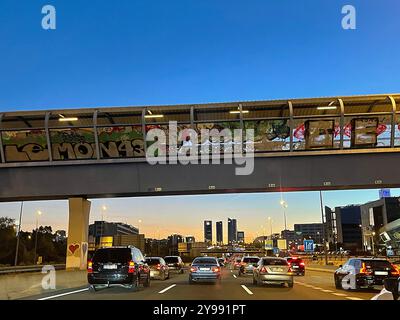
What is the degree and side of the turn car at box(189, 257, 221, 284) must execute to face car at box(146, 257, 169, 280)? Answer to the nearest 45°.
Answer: approximately 45° to its left

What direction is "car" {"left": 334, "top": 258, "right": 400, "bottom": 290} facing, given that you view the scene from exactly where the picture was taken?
facing away from the viewer and to the left of the viewer

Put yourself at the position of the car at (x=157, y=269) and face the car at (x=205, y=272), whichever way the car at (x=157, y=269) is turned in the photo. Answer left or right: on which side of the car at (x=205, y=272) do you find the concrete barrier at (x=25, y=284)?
right

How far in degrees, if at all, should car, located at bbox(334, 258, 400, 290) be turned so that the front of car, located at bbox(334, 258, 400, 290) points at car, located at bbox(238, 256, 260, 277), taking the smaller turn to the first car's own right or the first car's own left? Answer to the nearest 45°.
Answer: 0° — it already faces it

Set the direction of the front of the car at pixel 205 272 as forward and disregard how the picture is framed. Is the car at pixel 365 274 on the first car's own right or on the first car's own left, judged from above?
on the first car's own right

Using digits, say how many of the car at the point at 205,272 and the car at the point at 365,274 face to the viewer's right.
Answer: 0

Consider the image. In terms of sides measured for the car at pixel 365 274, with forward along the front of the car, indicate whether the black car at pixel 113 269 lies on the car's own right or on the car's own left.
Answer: on the car's own left

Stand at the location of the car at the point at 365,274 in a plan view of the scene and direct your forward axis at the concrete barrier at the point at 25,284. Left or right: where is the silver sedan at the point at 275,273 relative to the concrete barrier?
right

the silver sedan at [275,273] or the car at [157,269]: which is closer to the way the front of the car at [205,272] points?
the car

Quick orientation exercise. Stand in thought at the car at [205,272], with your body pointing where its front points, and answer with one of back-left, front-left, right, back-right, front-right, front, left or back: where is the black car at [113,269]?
back-left

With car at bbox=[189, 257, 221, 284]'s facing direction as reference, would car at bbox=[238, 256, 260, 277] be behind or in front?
in front

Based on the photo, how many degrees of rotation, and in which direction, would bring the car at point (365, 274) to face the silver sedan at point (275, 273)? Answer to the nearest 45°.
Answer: approximately 45° to its left

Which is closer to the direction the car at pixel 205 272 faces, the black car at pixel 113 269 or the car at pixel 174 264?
the car

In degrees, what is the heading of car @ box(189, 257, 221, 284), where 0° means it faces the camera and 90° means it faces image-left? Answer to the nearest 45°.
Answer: approximately 180°
